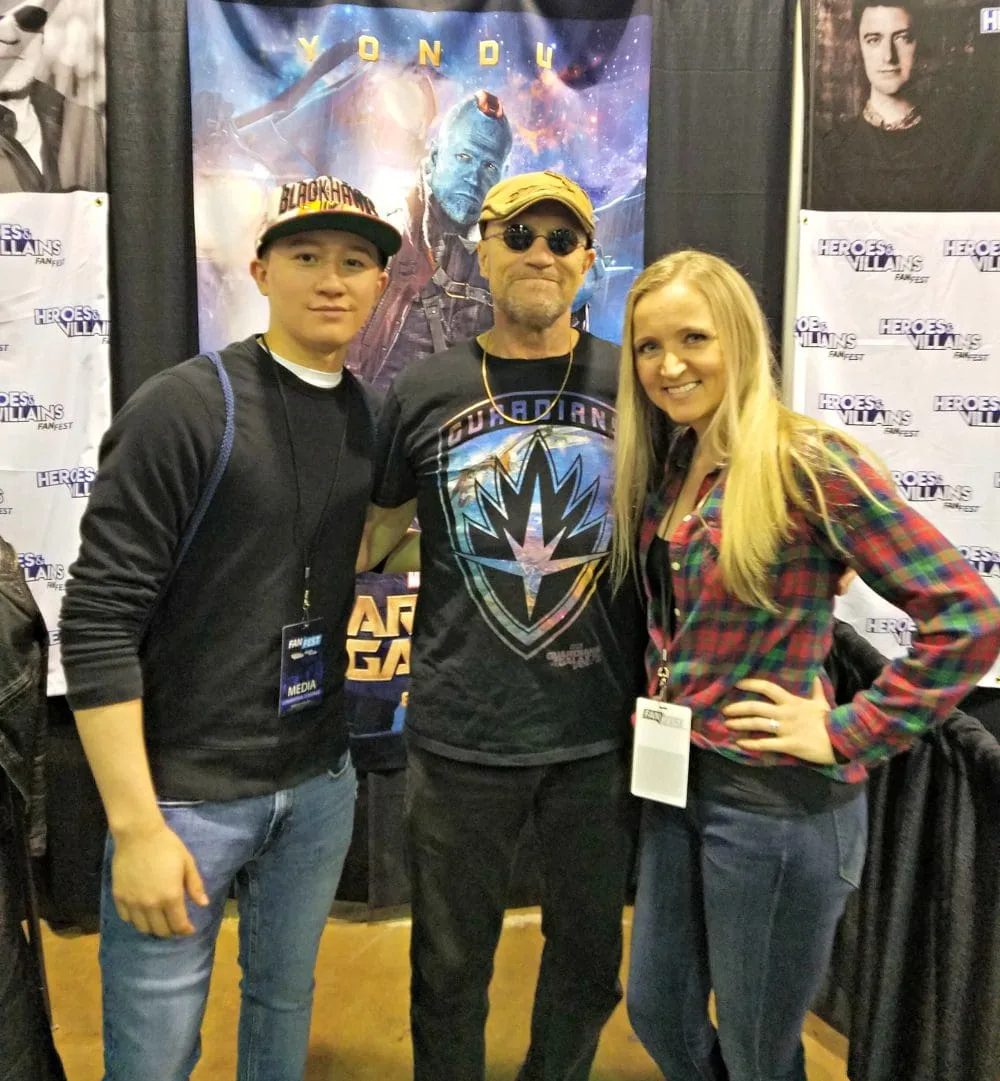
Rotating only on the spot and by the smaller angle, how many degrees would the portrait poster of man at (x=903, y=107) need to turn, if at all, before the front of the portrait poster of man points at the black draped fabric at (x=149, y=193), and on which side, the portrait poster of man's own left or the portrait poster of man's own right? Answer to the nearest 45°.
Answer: approximately 45° to the portrait poster of man's own right

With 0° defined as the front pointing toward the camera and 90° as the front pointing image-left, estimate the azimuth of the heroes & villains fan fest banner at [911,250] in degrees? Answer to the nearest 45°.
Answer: approximately 0°

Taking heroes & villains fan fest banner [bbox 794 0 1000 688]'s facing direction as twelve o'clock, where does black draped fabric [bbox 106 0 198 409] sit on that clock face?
The black draped fabric is roughly at 2 o'clock from the heroes & villains fan fest banner.

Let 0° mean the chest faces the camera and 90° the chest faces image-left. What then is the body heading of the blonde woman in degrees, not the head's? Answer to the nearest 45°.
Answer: approximately 45°

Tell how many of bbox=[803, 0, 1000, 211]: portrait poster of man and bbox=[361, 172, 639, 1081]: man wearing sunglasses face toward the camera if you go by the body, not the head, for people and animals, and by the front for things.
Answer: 2

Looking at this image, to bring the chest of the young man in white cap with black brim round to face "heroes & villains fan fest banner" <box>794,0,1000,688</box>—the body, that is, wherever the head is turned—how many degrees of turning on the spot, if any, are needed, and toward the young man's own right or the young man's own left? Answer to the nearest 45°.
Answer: approximately 45° to the young man's own left

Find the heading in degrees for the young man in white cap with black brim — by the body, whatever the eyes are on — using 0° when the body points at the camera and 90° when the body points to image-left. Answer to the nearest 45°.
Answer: approximately 315°
